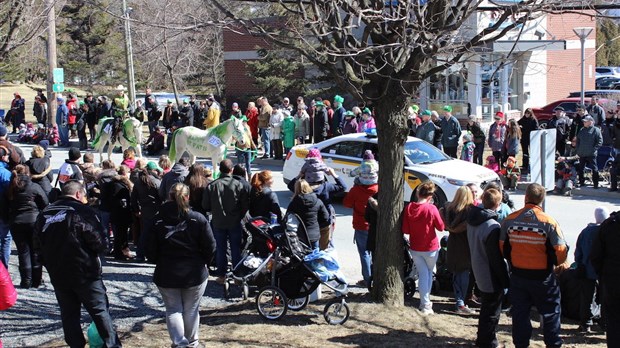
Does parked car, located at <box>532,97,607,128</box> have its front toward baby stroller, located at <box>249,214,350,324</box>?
no

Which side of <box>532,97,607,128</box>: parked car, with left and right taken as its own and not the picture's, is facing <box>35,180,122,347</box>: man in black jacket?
left

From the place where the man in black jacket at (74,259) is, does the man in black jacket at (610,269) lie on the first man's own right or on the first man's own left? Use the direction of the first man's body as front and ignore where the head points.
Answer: on the first man's own right

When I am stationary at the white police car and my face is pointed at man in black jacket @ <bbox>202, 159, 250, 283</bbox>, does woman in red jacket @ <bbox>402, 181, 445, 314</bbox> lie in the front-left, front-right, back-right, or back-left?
front-left

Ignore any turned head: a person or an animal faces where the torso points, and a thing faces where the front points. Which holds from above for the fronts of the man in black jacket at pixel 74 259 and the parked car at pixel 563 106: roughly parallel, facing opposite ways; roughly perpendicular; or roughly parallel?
roughly perpendicular

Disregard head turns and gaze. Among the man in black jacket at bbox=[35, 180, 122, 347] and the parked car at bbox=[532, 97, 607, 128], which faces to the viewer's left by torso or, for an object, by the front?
the parked car

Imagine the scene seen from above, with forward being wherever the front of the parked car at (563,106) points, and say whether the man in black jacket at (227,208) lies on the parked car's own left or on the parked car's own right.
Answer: on the parked car's own left

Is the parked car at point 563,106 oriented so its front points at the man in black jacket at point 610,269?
no

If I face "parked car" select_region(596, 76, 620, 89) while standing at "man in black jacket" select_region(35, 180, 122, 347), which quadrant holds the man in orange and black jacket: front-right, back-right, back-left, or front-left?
front-right

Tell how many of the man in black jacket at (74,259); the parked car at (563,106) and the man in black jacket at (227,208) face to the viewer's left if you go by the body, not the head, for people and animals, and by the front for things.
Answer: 1

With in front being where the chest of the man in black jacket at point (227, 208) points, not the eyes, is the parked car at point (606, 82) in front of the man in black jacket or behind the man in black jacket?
in front

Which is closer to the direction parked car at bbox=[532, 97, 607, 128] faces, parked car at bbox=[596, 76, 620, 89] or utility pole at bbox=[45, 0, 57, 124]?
the utility pole

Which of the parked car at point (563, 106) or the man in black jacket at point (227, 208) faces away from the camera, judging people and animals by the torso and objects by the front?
the man in black jacket

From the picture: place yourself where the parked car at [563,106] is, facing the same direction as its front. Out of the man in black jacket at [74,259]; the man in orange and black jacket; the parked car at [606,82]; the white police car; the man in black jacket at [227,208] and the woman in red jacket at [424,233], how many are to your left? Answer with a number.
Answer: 5

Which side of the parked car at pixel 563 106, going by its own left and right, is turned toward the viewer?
left

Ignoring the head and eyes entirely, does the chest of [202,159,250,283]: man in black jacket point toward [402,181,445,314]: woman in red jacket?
no

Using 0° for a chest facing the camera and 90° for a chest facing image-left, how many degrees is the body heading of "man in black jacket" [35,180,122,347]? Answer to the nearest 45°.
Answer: approximately 225°

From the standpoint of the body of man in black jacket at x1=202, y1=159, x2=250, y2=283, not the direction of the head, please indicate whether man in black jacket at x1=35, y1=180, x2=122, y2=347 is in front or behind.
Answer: behind

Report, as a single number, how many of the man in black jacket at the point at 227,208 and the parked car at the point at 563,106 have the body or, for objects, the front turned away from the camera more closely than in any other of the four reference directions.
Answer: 1

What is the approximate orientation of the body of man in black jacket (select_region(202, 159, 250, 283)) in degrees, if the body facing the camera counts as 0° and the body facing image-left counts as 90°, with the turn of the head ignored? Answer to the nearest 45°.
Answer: approximately 180°

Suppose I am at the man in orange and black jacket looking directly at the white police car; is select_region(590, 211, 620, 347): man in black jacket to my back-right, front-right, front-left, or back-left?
back-right
